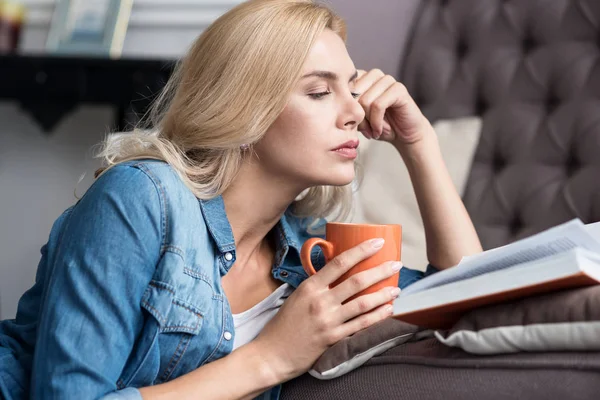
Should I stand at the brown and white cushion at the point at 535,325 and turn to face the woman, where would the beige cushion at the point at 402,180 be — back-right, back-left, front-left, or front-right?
front-right

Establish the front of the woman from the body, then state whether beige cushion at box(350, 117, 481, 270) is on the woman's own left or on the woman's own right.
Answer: on the woman's own left

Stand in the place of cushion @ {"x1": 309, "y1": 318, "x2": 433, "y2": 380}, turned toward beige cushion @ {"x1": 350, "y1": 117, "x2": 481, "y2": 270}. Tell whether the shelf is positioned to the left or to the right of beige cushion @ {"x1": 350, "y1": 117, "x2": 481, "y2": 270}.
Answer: left

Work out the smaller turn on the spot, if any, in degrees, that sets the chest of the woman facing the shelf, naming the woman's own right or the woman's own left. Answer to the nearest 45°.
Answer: approximately 135° to the woman's own left

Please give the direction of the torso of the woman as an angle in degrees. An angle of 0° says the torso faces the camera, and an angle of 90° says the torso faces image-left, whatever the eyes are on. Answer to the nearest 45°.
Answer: approximately 315°

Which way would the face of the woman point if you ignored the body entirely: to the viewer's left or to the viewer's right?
to the viewer's right

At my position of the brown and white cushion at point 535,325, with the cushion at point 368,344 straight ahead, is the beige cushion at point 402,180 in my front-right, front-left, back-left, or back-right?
front-right
